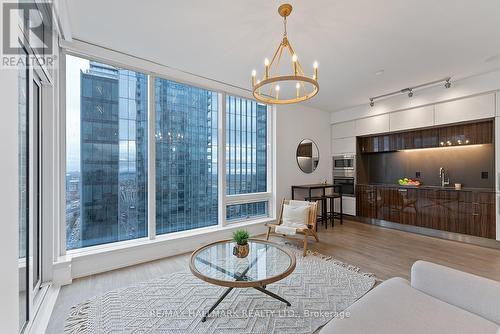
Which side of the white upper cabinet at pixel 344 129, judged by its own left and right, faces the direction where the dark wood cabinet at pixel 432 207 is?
left

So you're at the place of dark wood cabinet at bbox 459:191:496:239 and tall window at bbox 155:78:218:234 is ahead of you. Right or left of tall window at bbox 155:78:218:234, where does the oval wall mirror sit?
right

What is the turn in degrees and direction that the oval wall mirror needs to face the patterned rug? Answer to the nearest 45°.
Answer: approximately 45° to its right

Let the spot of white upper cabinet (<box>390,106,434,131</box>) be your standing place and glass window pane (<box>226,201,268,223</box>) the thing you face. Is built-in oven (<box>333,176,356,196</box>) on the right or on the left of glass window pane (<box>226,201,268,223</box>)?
right

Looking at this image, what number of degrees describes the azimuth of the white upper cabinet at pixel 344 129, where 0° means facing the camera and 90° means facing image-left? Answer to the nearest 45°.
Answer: approximately 45°

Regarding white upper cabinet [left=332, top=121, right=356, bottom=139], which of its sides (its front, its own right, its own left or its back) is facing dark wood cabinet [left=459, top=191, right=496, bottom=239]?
left
